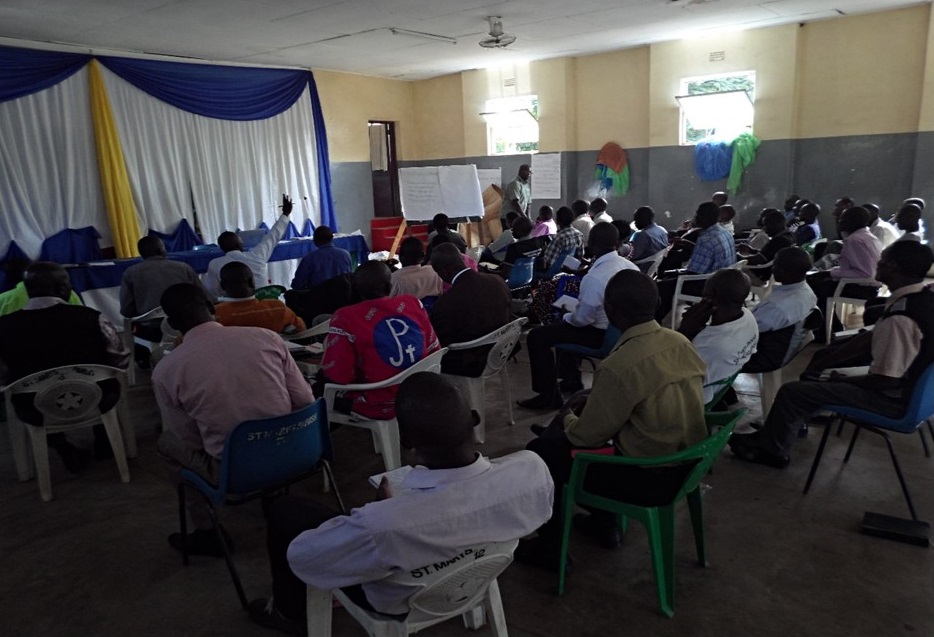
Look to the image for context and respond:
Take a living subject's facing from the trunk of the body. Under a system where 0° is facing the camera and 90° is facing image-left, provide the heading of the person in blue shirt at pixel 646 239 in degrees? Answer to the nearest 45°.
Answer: approximately 135°

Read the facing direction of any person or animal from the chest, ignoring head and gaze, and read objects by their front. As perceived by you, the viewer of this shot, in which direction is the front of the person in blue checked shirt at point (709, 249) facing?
facing away from the viewer and to the left of the viewer

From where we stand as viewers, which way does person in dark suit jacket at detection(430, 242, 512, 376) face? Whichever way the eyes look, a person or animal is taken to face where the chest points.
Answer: facing away from the viewer and to the left of the viewer

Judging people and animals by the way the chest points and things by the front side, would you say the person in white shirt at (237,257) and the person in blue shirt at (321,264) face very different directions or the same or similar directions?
same or similar directions

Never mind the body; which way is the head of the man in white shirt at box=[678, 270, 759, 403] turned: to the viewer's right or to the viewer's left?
to the viewer's left

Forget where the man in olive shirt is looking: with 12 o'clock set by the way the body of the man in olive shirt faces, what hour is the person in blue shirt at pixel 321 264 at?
The person in blue shirt is roughly at 12 o'clock from the man in olive shirt.

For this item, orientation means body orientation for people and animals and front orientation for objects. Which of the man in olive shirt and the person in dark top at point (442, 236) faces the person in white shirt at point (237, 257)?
the man in olive shirt

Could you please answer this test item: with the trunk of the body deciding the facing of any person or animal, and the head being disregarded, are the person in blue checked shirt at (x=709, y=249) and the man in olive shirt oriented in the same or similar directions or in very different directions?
same or similar directions

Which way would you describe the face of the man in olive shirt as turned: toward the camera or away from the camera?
away from the camera

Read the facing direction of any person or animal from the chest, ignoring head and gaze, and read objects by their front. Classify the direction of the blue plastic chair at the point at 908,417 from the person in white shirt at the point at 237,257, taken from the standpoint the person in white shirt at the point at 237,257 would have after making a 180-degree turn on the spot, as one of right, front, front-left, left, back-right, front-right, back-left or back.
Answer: front-left

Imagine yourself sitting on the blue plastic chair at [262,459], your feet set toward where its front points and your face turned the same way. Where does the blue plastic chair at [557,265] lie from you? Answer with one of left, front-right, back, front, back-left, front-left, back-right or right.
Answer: right

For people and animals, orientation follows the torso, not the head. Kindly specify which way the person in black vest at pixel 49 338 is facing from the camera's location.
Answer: facing away from the viewer

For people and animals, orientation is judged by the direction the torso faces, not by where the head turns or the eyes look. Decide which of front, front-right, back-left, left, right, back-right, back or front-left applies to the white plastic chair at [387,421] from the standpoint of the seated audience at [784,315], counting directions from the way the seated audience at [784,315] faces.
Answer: left

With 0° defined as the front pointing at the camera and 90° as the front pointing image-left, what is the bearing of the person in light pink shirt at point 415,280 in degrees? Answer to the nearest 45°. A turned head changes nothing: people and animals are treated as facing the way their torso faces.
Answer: approximately 180°

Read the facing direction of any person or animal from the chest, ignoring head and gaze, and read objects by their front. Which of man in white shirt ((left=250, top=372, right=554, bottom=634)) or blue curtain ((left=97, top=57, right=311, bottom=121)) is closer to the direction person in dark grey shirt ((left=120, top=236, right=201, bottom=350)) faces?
the blue curtain
